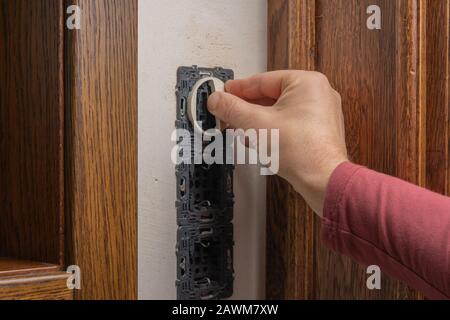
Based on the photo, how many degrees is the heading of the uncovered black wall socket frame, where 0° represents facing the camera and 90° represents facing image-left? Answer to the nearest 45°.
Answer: approximately 0°
